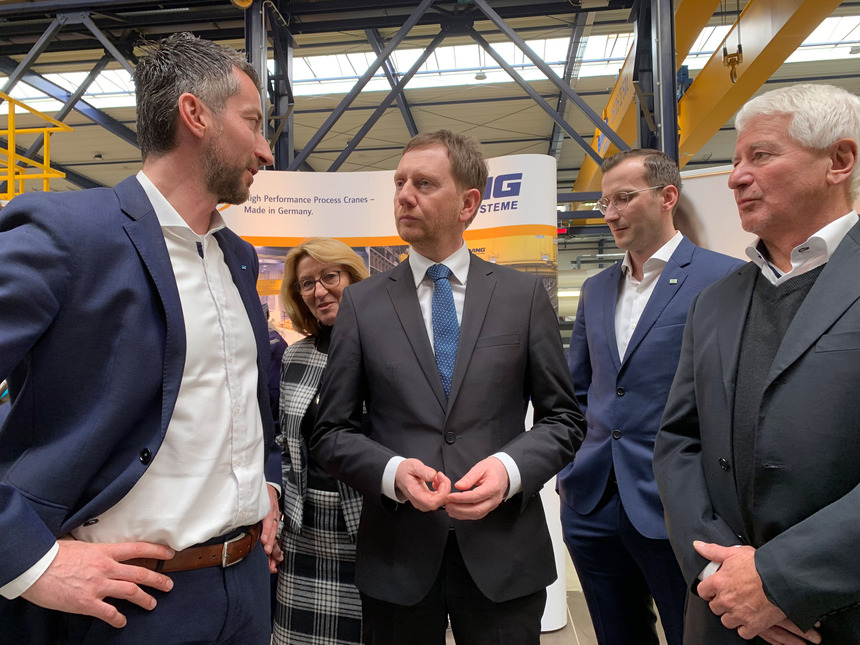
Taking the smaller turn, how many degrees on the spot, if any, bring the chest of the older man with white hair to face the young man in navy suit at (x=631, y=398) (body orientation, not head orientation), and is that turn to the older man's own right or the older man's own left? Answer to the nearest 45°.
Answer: approximately 90° to the older man's own right

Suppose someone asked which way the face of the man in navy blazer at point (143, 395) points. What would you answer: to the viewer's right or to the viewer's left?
to the viewer's right

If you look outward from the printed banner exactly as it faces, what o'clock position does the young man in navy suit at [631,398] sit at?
The young man in navy suit is roughly at 11 o'clock from the printed banner.

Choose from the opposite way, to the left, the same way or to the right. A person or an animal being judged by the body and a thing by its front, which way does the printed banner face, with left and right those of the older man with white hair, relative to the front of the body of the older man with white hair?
to the left

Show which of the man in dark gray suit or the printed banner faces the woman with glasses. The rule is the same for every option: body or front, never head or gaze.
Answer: the printed banner

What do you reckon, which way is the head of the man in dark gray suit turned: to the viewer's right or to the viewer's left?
to the viewer's left

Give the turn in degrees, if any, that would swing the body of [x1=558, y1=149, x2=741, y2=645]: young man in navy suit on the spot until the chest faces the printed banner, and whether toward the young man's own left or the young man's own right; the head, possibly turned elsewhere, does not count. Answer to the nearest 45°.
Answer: approximately 90° to the young man's own right

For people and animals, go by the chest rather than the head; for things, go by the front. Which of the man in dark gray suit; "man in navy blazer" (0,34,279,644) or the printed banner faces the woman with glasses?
the printed banner

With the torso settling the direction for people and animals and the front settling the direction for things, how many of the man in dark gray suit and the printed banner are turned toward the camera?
2

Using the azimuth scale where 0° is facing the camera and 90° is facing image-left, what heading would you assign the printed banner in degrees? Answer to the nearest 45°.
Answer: approximately 0°

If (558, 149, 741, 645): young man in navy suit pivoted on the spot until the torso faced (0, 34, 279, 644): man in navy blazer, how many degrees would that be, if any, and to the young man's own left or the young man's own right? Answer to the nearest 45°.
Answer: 0° — they already face them
